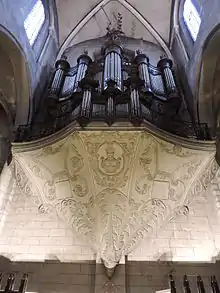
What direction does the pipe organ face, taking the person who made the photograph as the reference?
facing the viewer
